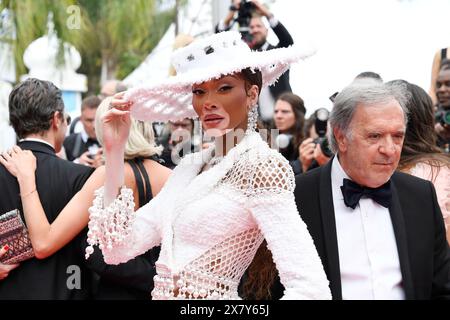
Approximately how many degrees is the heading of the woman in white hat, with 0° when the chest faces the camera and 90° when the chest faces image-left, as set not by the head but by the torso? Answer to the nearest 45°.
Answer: approximately 45°

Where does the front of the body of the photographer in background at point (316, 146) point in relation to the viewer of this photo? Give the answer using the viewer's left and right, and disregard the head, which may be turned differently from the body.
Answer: facing the viewer

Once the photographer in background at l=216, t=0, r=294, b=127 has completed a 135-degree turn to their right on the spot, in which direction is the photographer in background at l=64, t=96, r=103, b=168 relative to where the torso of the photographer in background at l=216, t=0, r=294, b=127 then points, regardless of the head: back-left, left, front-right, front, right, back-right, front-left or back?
front-left

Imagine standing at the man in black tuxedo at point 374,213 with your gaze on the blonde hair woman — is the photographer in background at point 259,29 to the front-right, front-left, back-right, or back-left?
front-right

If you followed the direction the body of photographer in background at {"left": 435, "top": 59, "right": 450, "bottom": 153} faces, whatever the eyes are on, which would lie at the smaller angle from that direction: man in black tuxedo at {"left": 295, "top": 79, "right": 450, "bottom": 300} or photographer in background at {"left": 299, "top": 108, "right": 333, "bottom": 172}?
the man in black tuxedo

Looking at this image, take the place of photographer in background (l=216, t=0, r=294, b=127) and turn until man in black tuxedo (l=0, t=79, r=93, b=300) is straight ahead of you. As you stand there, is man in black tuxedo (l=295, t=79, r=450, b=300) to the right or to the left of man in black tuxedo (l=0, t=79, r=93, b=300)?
left

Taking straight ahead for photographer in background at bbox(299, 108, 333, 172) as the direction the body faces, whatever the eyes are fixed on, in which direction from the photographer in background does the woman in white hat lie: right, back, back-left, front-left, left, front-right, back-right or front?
front

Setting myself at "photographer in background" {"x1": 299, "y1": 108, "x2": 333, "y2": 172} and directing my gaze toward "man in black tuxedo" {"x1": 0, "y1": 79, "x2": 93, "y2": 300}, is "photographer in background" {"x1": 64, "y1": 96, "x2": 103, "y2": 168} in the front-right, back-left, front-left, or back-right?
front-right

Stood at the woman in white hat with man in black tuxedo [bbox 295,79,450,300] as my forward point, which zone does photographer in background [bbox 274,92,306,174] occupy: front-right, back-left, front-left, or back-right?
front-left

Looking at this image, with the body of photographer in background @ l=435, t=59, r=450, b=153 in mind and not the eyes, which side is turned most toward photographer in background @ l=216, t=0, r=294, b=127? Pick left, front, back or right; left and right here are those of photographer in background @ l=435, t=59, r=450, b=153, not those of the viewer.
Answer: right

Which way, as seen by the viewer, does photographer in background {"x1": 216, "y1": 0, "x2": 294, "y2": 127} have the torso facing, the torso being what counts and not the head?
toward the camera

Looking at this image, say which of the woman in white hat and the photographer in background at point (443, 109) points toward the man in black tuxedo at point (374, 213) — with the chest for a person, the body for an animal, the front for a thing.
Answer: the photographer in background

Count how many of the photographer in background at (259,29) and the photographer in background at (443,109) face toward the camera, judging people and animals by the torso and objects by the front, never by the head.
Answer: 2

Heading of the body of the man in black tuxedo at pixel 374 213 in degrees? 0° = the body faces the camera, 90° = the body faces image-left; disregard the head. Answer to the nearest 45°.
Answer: approximately 0°
